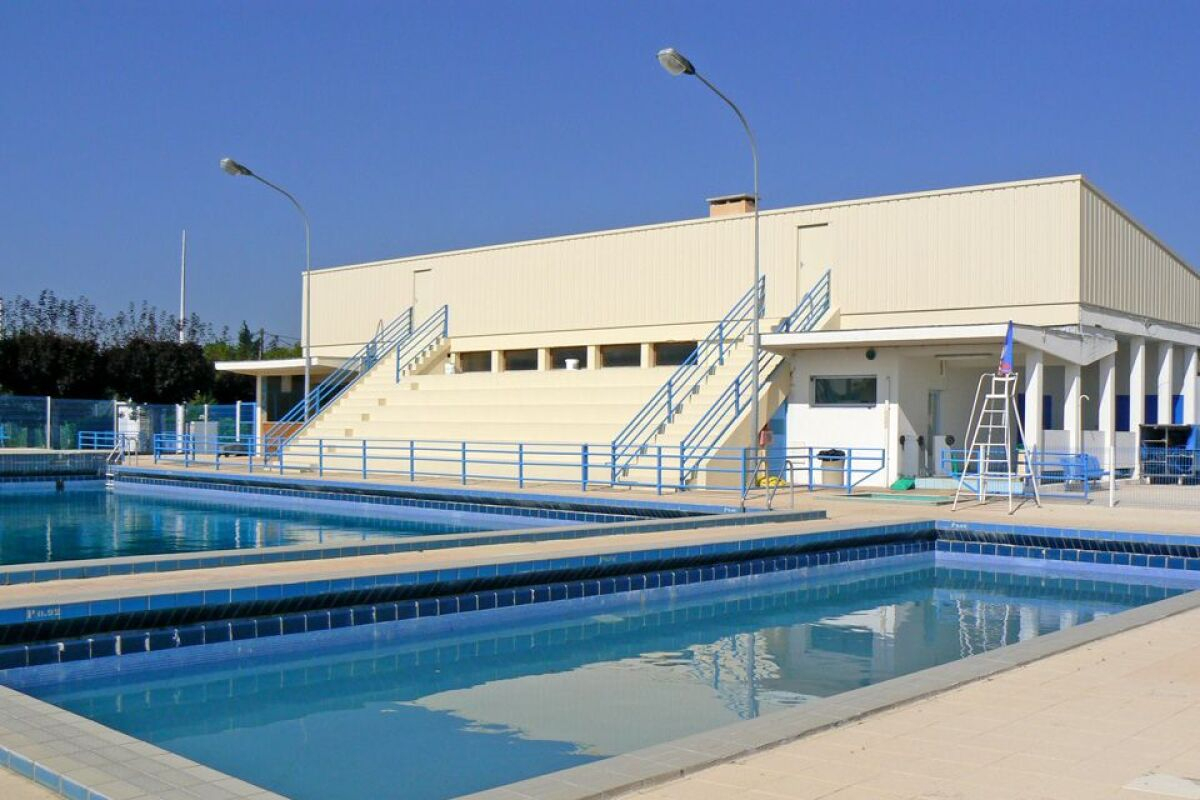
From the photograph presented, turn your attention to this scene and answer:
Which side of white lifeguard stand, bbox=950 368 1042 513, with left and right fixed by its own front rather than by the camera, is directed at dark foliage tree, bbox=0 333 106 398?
right

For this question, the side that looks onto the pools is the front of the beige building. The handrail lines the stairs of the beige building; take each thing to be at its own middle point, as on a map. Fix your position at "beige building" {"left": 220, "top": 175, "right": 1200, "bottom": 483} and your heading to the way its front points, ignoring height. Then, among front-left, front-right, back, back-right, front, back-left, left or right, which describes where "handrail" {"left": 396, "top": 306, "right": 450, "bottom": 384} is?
right

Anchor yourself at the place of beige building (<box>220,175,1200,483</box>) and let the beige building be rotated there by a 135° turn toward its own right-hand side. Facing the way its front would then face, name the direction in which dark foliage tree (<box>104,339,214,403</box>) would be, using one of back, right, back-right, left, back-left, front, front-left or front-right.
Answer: front-left

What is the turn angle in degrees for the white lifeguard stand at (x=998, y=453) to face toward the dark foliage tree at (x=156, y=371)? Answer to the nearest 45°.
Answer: approximately 90° to its right

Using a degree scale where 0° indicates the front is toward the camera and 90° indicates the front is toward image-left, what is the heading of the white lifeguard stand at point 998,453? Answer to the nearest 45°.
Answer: approximately 45°

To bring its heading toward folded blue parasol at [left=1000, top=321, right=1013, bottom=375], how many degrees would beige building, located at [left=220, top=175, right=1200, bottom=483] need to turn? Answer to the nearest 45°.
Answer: approximately 45° to its left

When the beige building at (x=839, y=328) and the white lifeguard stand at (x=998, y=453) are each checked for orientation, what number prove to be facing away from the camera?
0

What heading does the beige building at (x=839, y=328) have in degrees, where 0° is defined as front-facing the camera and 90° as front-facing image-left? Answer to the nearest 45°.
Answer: approximately 45°
